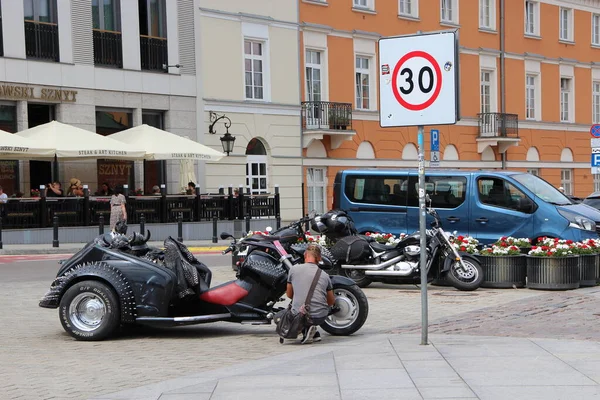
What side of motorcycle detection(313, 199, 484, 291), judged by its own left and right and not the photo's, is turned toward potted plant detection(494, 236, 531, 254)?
front

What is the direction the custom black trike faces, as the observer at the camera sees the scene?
facing to the right of the viewer

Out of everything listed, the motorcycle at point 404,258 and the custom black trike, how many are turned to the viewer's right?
2

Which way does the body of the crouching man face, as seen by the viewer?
away from the camera

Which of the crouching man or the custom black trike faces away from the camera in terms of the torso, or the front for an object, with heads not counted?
the crouching man

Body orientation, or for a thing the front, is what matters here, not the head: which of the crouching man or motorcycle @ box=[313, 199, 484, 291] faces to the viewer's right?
the motorcycle

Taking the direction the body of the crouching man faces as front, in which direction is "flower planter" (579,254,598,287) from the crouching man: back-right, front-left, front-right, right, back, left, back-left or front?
front-right

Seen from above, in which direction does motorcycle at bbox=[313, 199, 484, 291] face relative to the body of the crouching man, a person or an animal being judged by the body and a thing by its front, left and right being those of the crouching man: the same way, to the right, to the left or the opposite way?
to the right

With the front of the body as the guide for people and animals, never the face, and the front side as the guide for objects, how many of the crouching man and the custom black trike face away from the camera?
1

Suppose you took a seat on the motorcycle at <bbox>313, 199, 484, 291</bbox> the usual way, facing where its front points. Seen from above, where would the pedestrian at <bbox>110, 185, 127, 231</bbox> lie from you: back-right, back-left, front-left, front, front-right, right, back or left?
back-left

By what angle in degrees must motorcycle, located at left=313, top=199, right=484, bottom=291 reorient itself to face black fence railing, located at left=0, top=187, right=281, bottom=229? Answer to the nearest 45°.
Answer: approximately 135° to its left

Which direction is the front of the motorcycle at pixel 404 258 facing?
to the viewer's right

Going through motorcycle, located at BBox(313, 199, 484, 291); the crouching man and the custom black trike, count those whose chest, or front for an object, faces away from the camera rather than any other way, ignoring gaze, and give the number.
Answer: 1

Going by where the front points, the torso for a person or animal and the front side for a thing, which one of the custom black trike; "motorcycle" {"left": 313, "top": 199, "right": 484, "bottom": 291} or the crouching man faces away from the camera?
the crouching man

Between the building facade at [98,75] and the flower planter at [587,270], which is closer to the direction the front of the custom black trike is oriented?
the flower planter

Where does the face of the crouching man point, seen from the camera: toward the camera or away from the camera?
away from the camera
